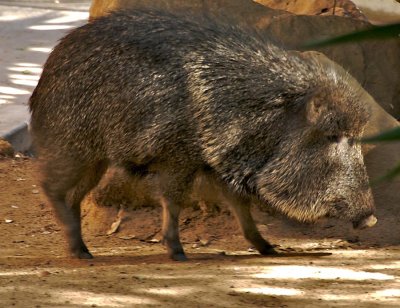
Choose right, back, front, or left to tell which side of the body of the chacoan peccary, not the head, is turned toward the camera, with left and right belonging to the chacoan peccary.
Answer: right

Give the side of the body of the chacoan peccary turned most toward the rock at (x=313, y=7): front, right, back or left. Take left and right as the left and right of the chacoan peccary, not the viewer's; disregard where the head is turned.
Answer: left
